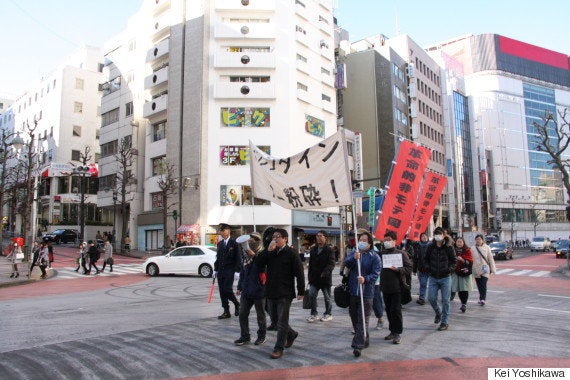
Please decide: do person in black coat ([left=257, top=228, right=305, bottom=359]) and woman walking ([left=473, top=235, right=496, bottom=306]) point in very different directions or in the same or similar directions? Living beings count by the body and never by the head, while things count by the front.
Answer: same or similar directions

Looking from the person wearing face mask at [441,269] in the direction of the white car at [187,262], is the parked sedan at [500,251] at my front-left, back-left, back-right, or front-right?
front-right

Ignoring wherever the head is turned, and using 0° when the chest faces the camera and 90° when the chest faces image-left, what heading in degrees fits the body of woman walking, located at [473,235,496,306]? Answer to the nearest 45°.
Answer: approximately 45°

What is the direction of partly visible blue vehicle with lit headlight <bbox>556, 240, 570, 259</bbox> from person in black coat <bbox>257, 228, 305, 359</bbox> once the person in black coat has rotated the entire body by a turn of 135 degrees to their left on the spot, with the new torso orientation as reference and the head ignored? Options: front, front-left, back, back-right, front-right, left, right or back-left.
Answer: front-left

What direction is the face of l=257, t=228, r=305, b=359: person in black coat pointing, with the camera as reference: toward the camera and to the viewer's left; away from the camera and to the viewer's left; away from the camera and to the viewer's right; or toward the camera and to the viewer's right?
toward the camera and to the viewer's left

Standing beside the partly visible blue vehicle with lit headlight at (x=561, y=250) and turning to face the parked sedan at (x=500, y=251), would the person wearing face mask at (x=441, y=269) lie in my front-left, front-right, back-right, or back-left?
front-left

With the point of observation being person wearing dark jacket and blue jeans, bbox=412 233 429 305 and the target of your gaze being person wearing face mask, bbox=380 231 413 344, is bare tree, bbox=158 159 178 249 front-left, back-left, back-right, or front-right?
back-right

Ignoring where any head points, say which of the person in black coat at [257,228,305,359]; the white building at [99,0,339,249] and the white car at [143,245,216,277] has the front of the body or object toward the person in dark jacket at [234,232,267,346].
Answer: the white building

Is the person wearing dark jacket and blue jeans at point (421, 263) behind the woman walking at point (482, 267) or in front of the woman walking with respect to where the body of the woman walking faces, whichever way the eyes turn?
in front

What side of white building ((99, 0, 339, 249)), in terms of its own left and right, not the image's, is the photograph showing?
front

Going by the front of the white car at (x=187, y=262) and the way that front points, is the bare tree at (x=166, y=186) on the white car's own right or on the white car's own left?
on the white car's own right

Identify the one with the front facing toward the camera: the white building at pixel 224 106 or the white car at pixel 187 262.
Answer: the white building

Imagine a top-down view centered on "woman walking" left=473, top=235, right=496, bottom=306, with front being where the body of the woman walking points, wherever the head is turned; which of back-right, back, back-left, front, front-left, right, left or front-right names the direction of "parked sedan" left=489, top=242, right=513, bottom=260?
back-right

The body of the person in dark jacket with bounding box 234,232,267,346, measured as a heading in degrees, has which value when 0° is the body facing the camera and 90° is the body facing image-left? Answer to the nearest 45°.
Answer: approximately 45°

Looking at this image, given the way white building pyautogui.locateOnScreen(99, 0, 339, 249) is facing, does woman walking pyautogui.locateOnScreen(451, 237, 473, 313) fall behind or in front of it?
in front

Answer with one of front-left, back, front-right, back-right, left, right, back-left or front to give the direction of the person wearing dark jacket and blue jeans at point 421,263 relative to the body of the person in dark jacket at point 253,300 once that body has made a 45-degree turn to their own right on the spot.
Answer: back-right

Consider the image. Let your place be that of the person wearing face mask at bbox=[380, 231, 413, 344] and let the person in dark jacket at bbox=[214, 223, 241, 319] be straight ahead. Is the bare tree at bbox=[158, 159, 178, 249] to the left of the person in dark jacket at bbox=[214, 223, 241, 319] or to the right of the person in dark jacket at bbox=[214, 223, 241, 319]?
right
